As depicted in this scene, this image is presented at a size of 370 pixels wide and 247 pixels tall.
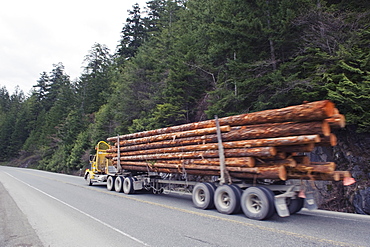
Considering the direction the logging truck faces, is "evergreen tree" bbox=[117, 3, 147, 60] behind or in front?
in front

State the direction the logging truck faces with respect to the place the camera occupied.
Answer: facing away from the viewer and to the left of the viewer
